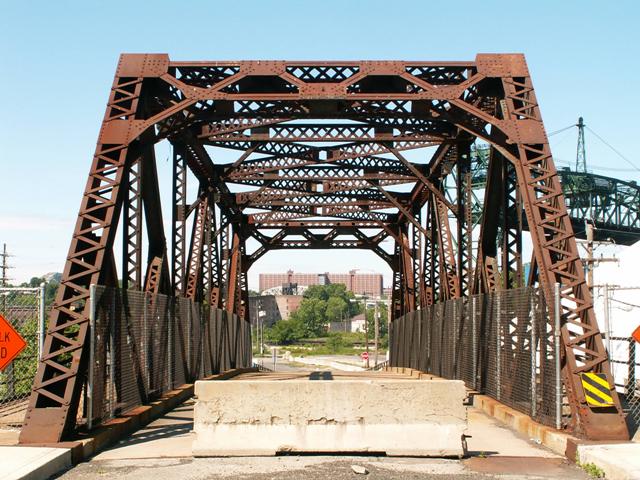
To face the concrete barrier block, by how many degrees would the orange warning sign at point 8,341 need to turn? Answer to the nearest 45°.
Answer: approximately 45° to its left

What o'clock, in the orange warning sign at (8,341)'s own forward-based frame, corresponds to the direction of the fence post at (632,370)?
The fence post is roughly at 9 o'clock from the orange warning sign.

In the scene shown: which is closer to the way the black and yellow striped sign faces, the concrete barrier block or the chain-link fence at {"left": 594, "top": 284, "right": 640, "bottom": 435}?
the concrete barrier block

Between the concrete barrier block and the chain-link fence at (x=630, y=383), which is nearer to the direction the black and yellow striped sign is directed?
the concrete barrier block

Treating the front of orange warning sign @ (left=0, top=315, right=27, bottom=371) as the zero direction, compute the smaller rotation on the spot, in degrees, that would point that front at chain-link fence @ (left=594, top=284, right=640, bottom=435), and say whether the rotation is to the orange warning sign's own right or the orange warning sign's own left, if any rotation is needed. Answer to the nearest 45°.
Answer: approximately 90° to the orange warning sign's own left

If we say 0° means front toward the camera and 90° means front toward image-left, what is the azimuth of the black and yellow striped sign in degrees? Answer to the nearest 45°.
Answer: approximately 0°

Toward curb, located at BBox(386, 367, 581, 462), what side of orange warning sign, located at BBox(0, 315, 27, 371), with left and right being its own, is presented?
left

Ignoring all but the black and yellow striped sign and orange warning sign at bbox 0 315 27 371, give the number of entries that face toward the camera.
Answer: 2

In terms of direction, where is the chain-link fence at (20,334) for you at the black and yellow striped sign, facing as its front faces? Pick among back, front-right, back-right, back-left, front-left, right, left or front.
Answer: right

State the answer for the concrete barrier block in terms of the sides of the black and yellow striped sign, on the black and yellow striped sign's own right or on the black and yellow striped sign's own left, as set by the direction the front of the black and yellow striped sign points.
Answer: on the black and yellow striped sign's own right

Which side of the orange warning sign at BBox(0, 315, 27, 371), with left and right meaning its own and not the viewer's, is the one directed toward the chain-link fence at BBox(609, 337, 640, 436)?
left
